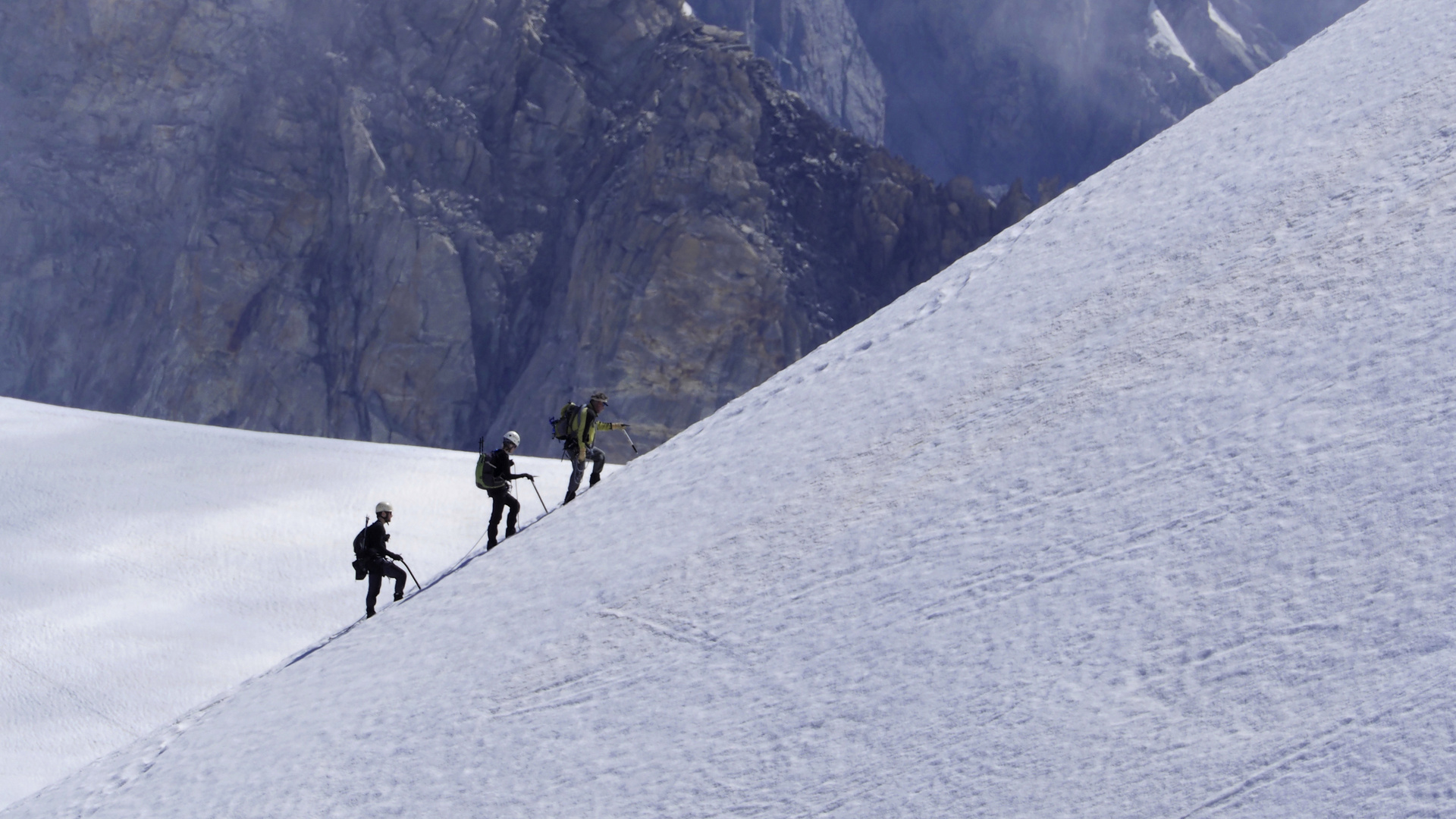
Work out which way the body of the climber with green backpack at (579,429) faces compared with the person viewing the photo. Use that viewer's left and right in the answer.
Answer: facing to the right of the viewer

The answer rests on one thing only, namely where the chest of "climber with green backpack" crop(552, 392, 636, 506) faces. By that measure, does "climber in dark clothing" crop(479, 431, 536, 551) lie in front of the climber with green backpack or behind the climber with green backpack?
behind

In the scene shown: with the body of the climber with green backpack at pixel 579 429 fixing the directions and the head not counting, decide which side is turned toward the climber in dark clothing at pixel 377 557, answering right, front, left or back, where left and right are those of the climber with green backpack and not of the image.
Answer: back

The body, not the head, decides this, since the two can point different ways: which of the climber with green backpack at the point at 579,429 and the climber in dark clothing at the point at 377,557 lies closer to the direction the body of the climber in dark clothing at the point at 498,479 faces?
the climber with green backpack

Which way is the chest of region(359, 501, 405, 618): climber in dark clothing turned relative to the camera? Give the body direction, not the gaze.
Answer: to the viewer's right

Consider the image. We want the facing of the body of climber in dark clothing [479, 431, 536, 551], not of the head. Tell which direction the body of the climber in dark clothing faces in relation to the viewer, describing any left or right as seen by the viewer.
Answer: facing to the right of the viewer

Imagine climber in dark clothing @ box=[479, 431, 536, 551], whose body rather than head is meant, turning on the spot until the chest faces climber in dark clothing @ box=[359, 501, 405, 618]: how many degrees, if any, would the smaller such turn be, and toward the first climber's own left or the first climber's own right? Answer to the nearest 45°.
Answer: approximately 180°

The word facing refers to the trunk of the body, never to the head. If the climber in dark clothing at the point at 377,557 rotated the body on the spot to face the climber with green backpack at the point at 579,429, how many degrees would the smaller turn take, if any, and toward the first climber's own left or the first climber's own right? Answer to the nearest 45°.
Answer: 0° — they already face them
